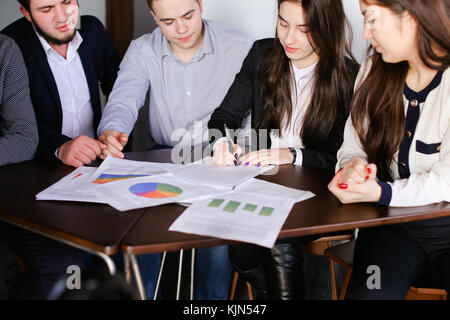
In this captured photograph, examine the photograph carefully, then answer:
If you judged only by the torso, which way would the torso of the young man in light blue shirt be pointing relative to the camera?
toward the camera

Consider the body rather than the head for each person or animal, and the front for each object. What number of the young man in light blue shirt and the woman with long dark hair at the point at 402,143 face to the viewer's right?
0

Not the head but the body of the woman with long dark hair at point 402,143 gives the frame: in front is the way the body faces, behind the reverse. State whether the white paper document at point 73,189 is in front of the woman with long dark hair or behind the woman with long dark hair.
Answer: in front

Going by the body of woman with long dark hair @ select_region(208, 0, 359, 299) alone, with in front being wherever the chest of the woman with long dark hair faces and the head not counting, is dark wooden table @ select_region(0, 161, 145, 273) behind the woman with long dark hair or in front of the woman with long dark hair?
in front

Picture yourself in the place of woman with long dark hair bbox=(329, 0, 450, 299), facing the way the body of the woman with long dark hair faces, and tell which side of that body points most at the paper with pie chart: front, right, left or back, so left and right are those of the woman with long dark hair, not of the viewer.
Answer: front

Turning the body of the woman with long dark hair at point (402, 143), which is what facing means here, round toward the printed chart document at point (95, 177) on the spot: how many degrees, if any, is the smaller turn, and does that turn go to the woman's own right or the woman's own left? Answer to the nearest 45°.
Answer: approximately 45° to the woman's own right

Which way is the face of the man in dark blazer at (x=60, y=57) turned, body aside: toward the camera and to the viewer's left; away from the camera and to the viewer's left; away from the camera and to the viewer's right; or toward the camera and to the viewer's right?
toward the camera and to the viewer's right

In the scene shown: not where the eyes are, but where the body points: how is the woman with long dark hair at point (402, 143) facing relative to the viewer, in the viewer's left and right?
facing the viewer and to the left of the viewer

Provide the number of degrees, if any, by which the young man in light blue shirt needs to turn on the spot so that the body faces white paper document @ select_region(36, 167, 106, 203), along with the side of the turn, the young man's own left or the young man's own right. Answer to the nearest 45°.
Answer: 0° — they already face it

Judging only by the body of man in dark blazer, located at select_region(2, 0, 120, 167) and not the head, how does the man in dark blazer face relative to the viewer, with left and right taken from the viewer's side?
facing the viewer and to the right of the viewer

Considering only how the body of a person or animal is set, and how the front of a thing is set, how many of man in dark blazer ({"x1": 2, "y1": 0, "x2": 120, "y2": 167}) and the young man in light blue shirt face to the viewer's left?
0

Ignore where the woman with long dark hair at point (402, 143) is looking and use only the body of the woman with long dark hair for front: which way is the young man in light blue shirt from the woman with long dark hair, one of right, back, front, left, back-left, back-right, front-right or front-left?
right

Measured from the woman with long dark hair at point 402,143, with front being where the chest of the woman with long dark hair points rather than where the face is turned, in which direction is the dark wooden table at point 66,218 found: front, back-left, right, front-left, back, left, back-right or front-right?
front
